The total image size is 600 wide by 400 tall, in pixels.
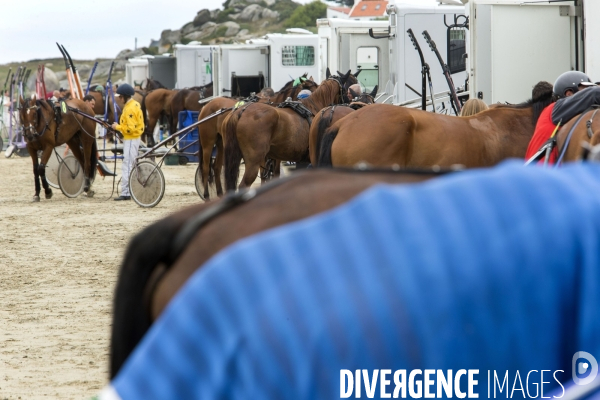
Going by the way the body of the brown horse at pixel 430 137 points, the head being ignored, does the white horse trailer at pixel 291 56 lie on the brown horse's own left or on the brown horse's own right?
on the brown horse's own left

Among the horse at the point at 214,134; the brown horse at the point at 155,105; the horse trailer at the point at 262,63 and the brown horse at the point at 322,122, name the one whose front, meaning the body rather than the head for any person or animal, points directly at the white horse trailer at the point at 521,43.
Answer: the brown horse at the point at 322,122

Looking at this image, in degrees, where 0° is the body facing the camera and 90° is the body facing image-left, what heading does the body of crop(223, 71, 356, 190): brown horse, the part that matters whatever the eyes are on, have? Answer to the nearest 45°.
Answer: approximately 225°

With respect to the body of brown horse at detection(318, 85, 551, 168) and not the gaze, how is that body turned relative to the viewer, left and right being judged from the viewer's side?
facing to the right of the viewer

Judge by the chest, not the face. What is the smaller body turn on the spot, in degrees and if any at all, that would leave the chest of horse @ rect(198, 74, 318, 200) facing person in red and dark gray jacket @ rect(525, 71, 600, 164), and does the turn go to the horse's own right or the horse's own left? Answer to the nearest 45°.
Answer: approximately 135° to the horse's own right

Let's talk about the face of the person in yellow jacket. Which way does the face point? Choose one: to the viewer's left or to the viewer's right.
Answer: to the viewer's left

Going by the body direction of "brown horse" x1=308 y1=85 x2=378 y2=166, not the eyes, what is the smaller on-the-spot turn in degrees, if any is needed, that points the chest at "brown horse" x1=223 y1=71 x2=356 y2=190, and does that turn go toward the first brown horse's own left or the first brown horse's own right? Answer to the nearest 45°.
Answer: approximately 45° to the first brown horse's own left

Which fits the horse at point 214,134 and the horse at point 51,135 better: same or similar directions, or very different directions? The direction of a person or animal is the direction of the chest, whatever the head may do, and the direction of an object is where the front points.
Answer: very different directions

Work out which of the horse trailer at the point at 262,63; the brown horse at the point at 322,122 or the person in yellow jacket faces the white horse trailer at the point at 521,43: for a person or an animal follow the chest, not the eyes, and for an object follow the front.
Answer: the brown horse
